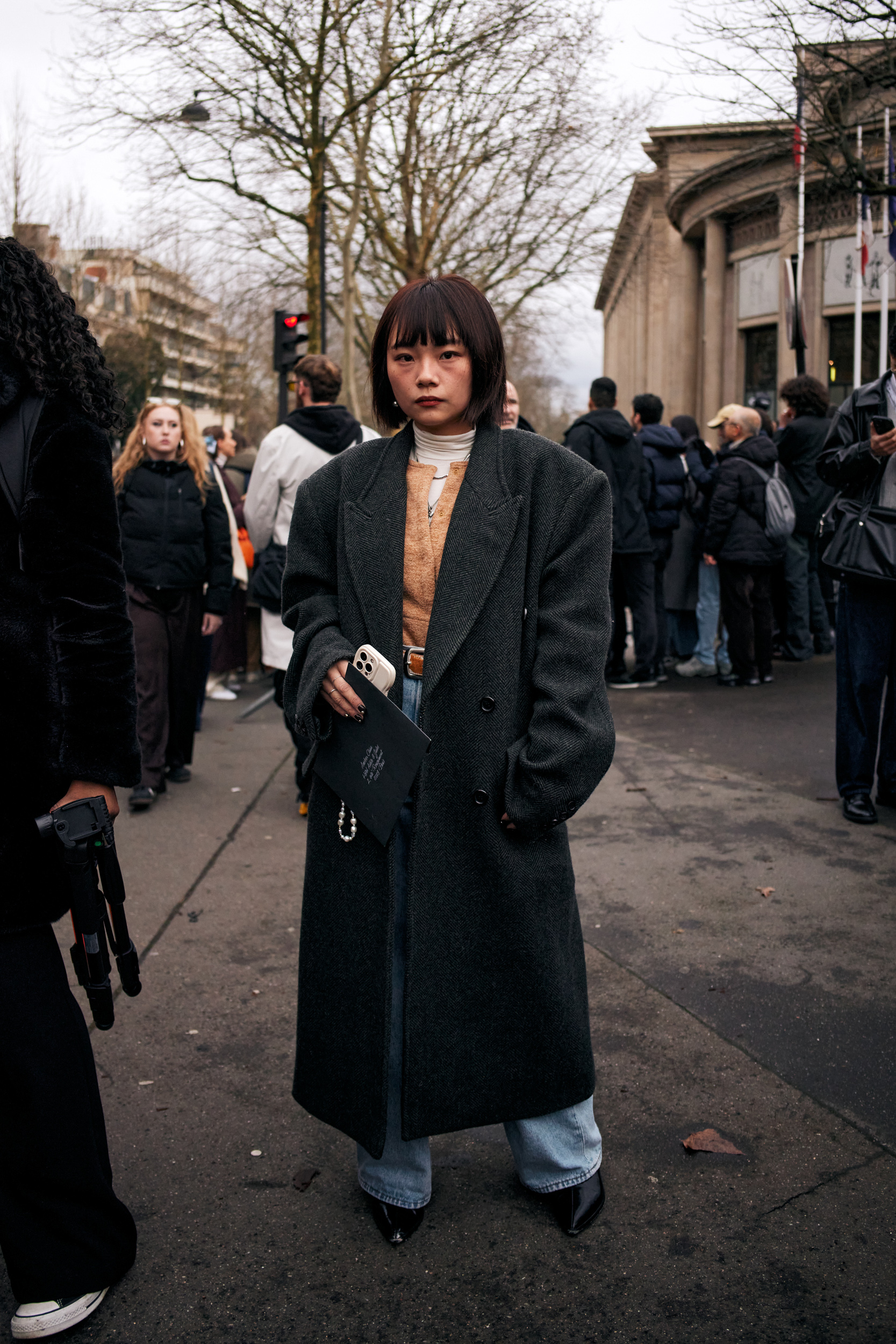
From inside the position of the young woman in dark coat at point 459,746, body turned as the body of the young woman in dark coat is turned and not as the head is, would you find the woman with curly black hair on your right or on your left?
on your right

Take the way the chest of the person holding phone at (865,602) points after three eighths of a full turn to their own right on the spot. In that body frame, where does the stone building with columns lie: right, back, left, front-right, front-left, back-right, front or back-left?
front-right

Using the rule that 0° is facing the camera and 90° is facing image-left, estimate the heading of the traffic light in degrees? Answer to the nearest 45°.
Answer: approximately 315°

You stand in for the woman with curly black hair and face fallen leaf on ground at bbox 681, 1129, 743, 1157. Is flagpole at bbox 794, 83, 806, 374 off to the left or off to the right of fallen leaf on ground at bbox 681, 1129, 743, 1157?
left

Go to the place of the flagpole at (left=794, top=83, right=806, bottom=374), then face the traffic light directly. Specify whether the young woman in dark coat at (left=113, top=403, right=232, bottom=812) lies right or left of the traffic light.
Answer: left

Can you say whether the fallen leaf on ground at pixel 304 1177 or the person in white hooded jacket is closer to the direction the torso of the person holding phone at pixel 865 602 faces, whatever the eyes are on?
the fallen leaf on ground
